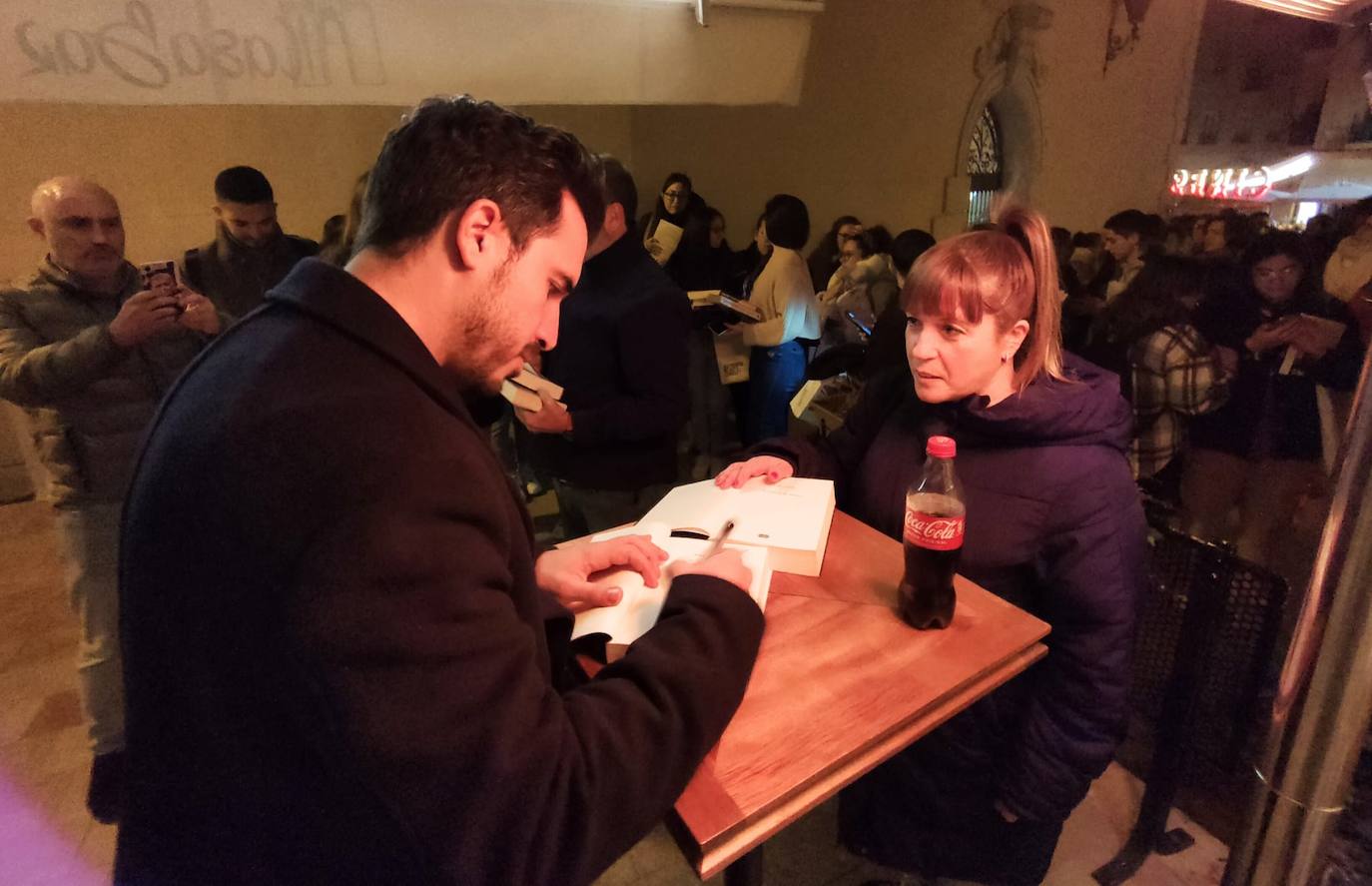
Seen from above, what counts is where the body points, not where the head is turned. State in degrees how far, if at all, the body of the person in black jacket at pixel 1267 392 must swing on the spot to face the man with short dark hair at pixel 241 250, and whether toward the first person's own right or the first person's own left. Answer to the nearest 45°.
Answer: approximately 45° to the first person's own right

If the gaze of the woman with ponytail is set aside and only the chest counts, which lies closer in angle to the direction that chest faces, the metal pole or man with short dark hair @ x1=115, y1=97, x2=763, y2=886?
the man with short dark hair

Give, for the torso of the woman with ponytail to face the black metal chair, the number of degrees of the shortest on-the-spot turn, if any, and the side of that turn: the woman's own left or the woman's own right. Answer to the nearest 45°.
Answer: approximately 180°

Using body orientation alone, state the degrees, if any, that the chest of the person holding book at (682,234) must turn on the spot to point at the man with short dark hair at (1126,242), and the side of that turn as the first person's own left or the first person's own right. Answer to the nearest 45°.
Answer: approximately 90° to the first person's own left

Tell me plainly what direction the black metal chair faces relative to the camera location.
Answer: facing away from the viewer and to the right of the viewer

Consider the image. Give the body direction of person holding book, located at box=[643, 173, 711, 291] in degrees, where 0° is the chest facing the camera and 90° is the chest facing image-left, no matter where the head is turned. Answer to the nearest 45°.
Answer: approximately 45°

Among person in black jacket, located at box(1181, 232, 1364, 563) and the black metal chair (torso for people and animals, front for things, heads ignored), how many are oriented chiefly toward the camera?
1

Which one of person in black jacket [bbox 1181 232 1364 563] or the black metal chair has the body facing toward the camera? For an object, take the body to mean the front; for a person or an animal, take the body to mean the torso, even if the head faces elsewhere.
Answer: the person in black jacket

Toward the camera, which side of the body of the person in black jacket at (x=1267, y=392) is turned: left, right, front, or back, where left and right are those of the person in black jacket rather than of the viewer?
front

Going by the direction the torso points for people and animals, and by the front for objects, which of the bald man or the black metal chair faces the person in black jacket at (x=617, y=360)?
the bald man

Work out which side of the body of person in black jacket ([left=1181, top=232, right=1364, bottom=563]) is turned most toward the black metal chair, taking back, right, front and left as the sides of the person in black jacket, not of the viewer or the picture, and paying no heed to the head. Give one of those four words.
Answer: front

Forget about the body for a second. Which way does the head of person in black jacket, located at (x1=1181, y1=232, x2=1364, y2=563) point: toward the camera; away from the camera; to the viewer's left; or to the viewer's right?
toward the camera

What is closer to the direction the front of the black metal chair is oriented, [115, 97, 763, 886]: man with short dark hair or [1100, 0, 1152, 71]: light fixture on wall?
the light fixture on wall
